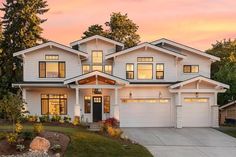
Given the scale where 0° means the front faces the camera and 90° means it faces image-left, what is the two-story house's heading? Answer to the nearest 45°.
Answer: approximately 0°

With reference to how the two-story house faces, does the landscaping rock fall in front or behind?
in front

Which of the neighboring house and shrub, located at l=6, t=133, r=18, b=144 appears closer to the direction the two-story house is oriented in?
the shrub

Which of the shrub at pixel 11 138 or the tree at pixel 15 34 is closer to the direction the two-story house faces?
the shrub

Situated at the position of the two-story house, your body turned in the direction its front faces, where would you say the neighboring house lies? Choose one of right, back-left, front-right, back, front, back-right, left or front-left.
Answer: back-left

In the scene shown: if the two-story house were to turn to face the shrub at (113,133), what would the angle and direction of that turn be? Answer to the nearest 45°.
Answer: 0° — it already faces it

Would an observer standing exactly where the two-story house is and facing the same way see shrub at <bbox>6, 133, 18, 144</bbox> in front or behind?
in front
